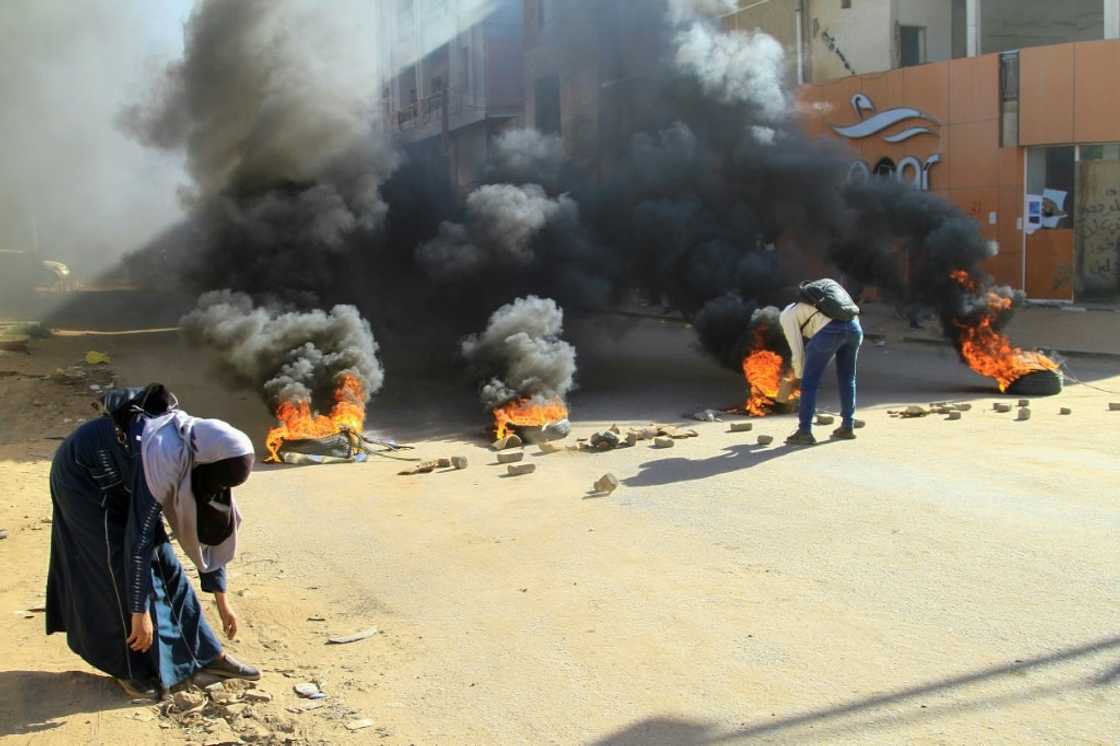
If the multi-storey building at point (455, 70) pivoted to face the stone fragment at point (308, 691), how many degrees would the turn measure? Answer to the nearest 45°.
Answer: approximately 45° to its left

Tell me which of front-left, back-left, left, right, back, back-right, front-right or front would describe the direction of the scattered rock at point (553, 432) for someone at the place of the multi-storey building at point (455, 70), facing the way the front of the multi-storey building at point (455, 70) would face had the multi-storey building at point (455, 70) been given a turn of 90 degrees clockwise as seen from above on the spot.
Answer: back-left

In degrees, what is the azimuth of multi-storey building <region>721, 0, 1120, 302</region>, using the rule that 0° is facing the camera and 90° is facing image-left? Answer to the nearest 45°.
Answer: approximately 45°

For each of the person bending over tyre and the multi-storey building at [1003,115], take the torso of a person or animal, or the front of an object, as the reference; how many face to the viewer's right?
0

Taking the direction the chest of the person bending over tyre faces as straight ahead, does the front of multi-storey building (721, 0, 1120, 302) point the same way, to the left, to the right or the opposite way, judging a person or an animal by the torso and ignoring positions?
to the left

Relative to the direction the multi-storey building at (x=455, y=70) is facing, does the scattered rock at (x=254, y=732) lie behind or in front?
in front

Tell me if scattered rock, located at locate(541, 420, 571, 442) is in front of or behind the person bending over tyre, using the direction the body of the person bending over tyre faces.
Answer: in front

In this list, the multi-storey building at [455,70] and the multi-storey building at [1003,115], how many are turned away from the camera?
0

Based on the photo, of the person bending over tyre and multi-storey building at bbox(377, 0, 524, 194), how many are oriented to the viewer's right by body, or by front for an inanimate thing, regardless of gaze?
0

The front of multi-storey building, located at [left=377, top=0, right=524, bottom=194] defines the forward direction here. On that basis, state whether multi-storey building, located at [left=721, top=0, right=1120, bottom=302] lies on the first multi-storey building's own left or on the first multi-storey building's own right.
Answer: on the first multi-storey building's own left

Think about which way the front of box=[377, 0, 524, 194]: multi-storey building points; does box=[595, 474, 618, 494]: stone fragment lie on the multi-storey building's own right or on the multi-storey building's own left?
on the multi-storey building's own left

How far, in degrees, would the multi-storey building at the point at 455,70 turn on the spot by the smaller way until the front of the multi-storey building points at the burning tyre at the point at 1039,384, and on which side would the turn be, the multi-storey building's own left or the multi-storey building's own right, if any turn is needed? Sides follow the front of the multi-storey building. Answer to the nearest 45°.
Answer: approximately 45° to the multi-storey building's own left

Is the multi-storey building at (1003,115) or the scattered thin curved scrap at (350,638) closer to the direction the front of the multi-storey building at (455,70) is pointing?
the scattered thin curved scrap

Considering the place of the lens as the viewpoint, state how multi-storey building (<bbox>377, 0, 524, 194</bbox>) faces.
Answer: facing the viewer and to the left of the viewer
